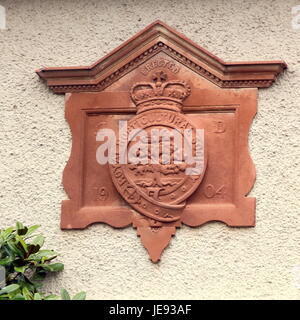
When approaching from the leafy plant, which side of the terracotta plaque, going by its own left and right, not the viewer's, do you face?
right

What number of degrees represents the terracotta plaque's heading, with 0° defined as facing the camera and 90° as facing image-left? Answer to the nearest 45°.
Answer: approximately 0°
